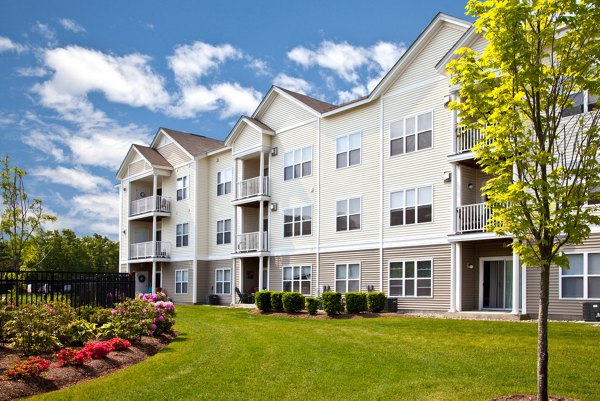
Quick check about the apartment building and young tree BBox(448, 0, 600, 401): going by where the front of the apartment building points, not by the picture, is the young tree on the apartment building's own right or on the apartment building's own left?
on the apartment building's own left

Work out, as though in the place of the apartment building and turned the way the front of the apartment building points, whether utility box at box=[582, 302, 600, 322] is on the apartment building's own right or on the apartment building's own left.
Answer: on the apartment building's own left

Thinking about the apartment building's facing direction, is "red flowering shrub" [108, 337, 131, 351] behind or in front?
in front

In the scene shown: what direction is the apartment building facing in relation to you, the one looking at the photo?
facing the viewer and to the left of the viewer

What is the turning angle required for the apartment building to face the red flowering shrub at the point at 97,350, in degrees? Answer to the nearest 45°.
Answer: approximately 45° to its left

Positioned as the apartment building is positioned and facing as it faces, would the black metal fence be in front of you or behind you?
in front
